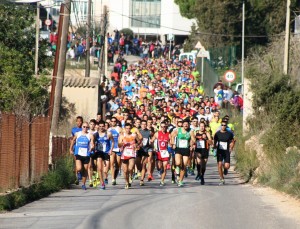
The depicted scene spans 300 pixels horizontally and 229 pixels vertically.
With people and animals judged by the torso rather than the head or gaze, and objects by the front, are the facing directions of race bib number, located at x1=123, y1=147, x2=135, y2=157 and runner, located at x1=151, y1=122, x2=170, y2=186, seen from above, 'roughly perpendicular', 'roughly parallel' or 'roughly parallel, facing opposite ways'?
roughly parallel

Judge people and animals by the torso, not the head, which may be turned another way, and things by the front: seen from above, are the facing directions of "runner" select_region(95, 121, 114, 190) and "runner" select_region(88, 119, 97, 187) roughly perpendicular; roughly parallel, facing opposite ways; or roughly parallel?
roughly parallel

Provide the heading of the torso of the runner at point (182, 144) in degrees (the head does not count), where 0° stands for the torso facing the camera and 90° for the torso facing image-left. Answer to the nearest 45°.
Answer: approximately 0°

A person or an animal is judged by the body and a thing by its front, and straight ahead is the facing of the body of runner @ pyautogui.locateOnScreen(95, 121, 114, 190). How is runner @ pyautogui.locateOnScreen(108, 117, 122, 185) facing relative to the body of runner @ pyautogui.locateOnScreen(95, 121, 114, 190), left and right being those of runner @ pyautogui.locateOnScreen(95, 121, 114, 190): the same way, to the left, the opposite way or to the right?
the same way

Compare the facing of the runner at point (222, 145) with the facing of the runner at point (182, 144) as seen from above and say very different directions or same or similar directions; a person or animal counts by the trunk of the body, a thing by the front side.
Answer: same or similar directions

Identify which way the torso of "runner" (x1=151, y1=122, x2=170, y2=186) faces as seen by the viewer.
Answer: toward the camera

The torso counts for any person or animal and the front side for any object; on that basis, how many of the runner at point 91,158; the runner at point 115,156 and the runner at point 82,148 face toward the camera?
3

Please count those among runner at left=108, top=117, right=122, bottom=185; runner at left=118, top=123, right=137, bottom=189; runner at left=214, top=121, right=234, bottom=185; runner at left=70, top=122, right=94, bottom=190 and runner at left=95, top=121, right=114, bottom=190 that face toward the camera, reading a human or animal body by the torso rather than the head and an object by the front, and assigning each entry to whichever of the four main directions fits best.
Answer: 5

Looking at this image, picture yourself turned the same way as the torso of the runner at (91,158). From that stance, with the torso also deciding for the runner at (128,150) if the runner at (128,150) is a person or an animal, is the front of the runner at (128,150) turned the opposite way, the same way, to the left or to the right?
the same way

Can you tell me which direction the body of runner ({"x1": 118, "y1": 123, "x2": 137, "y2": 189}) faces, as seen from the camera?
toward the camera

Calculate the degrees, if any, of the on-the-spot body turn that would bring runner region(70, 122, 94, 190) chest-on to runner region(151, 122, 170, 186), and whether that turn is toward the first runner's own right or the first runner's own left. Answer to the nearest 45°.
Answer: approximately 135° to the first runner's own left

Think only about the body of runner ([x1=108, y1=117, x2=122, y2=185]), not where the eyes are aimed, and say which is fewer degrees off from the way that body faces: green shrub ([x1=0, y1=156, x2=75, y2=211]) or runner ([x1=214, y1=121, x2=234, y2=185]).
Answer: the green shrub

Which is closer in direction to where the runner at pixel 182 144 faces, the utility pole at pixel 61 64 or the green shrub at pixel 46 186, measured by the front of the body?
the green shrub

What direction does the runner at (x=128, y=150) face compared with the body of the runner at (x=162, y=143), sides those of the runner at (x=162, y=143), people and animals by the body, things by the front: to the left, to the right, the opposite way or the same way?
the same way

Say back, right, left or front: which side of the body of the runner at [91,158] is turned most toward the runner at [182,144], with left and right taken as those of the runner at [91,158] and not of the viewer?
left

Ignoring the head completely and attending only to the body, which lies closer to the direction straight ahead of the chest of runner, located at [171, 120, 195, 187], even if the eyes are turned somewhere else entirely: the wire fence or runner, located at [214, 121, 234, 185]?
the wire fence

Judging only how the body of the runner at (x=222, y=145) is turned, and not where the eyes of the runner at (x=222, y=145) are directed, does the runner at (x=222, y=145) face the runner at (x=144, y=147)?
no
